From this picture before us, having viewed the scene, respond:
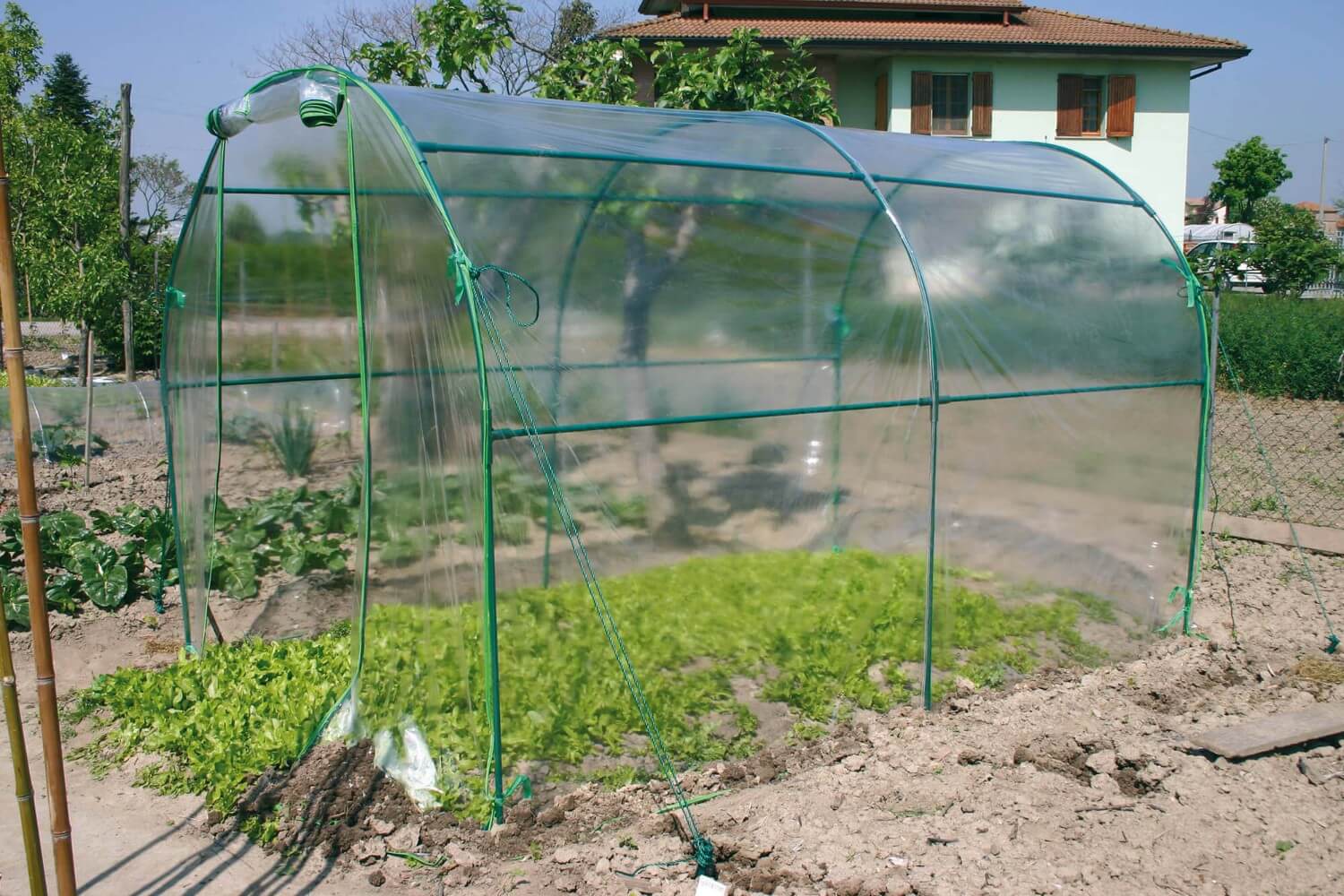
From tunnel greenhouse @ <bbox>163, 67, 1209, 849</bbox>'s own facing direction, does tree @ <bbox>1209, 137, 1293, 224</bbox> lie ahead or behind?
behind

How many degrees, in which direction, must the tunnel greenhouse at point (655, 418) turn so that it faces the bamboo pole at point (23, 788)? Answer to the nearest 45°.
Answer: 0° — it already faces it

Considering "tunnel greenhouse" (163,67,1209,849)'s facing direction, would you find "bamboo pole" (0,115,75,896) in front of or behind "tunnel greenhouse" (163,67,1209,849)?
in front

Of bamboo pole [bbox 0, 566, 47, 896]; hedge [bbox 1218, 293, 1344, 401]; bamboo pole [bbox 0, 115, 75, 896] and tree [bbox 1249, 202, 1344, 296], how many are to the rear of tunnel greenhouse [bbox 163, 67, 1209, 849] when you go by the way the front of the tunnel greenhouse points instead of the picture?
2

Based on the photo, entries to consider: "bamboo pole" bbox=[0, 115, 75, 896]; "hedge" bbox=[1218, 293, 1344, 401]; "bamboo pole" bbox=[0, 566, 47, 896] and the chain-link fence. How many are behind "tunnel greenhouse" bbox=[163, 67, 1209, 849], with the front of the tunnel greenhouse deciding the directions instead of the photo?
2

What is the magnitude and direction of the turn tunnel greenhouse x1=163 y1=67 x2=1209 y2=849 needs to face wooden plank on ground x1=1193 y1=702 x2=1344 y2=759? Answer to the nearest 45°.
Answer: approximately 135° to its left

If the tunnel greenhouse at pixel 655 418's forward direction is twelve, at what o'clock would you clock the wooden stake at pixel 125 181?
The wooden stake is roughly at 3 o'clock from the tunnel greenhouse.

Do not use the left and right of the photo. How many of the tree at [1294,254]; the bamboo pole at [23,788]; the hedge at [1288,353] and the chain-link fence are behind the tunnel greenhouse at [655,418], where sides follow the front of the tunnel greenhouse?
3

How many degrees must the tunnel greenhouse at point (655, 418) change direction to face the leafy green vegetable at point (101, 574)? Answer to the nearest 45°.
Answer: approximately 45° to its right

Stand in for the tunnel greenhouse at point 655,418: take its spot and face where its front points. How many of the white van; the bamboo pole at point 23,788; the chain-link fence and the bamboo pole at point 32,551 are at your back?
2

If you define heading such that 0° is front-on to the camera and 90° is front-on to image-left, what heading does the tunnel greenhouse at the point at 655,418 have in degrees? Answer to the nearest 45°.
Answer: approximately 45°

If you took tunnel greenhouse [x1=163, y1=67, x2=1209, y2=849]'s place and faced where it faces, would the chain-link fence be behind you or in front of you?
behind

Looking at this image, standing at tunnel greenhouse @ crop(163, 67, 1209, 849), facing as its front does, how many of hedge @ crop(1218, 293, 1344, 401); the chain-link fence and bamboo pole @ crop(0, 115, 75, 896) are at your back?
2
